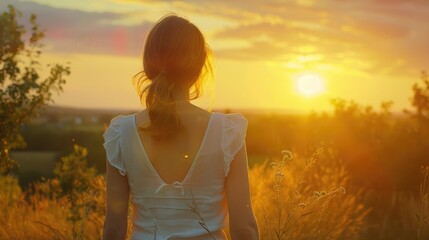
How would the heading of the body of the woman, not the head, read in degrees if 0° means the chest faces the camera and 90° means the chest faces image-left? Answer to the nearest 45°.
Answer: approximately 180°

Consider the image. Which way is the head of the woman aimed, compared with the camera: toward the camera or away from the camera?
away from the camera
